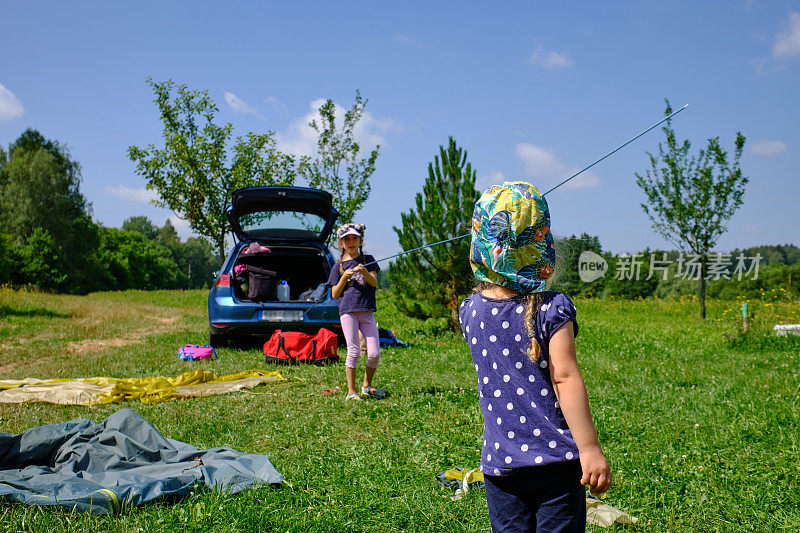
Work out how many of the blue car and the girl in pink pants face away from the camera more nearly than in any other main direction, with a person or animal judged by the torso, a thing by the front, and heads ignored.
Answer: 1

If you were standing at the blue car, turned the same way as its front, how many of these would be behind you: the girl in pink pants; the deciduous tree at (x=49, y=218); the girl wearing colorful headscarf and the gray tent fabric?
3

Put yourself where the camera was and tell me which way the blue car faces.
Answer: facing away from the viewer

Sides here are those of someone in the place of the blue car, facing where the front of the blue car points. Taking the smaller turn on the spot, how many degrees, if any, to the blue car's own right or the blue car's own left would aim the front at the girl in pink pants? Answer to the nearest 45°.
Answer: approximately 180°

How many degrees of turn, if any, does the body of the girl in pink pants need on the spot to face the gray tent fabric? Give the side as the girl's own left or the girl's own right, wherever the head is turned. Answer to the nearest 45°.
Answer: approximately 45° to the girl's own right

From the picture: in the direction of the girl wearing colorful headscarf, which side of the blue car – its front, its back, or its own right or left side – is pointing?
back

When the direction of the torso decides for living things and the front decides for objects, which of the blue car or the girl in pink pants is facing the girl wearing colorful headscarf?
the girl in pink pants

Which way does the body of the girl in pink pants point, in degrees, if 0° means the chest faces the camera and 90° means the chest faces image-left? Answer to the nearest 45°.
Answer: approximately 0°

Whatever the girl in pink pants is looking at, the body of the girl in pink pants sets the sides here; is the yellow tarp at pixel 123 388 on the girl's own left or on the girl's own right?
on the girl's own right

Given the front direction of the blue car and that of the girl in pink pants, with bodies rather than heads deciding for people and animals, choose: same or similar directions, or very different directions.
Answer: very different directions

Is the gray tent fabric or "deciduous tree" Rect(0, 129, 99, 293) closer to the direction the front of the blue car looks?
the deciduous tree

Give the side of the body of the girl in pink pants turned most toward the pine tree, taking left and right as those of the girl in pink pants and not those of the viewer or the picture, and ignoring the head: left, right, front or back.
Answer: back

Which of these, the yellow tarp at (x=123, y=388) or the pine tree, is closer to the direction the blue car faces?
the pine tree
